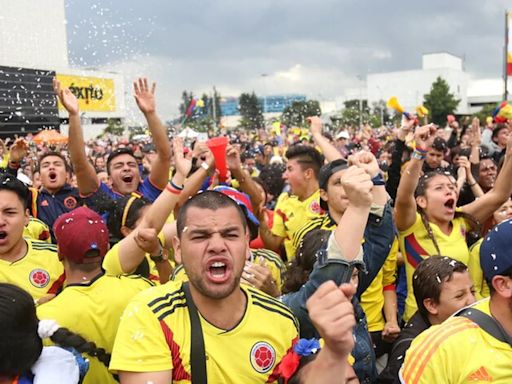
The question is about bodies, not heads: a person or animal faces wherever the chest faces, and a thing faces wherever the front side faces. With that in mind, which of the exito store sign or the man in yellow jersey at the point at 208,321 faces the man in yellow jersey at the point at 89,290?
the exito store sign

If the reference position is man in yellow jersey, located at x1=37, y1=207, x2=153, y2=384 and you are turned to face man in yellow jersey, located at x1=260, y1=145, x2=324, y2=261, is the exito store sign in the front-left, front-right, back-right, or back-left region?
front-left

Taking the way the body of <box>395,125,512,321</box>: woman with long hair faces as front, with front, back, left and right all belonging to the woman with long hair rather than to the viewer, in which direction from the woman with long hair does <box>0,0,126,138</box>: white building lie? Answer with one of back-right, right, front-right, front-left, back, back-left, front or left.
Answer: back

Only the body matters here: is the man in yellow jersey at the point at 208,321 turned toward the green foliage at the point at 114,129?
no

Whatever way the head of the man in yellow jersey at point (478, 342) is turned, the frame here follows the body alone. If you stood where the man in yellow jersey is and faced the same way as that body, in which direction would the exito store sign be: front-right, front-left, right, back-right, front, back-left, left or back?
back

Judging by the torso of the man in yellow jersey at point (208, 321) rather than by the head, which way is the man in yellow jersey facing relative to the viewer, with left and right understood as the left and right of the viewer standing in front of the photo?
facing the viewer

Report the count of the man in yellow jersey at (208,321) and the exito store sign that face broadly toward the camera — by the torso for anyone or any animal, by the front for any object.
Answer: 2

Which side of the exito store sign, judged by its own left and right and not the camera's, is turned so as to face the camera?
front

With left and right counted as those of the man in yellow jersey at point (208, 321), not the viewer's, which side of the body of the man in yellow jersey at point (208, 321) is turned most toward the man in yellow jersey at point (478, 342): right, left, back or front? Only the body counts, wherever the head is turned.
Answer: left

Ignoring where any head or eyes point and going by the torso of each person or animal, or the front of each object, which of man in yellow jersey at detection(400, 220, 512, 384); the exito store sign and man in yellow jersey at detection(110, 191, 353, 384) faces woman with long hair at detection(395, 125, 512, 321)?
the exito store sign

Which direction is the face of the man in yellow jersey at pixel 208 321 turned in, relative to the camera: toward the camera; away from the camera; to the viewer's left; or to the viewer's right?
toward the camera

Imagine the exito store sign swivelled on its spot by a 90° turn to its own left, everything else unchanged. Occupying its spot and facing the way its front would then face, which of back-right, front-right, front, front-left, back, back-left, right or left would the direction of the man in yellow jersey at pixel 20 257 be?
right

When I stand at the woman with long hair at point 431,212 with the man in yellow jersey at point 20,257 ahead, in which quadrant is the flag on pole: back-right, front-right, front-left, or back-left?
back-right
